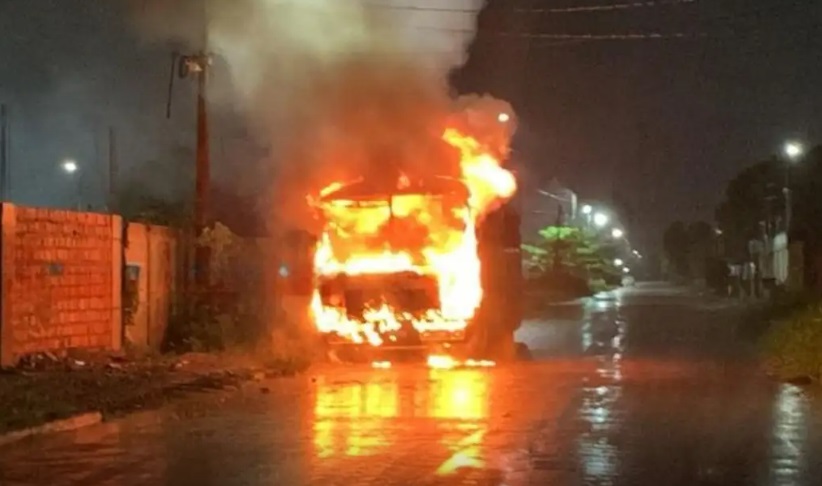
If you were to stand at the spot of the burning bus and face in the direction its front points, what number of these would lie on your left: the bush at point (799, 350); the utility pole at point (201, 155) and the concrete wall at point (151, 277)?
1

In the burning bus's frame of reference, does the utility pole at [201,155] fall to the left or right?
on its right

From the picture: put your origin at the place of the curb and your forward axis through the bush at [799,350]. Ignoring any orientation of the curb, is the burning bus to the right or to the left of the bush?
left

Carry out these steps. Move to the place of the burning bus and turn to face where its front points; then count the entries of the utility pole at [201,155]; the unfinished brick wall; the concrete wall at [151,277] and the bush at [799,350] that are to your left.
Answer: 1

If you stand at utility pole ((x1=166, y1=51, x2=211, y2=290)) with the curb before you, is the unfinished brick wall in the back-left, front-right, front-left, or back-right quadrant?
front-right

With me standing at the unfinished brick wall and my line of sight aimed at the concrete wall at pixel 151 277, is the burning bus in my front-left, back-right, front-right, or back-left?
front-right

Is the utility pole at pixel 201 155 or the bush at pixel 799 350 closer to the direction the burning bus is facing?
the bush

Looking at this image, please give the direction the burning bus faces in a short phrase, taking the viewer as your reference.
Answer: facing the viewer

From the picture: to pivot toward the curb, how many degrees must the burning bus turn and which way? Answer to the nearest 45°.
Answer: approximately 45° to its right

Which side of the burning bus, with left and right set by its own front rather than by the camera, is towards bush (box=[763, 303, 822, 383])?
left

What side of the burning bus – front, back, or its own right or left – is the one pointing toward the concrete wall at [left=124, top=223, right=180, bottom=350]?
right
